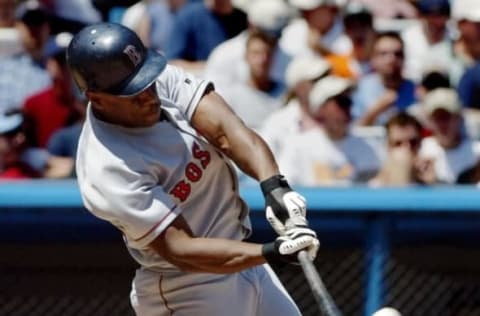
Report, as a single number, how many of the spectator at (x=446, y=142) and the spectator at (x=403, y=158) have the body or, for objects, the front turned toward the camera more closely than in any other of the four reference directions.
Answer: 2

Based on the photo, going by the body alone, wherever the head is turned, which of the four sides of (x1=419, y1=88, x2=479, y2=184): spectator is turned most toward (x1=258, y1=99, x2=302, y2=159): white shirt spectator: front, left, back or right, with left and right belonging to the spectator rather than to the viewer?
right

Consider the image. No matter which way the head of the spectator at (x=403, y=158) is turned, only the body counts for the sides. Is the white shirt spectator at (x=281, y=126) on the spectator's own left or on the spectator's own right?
on the spectator's own right

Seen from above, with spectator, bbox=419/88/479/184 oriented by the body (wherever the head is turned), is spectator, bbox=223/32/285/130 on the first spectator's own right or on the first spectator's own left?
on the first spectator's own right

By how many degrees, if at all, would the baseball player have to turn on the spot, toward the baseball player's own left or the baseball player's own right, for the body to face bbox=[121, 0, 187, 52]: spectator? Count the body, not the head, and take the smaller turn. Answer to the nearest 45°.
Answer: approximately 135° to the baseball player's own left
